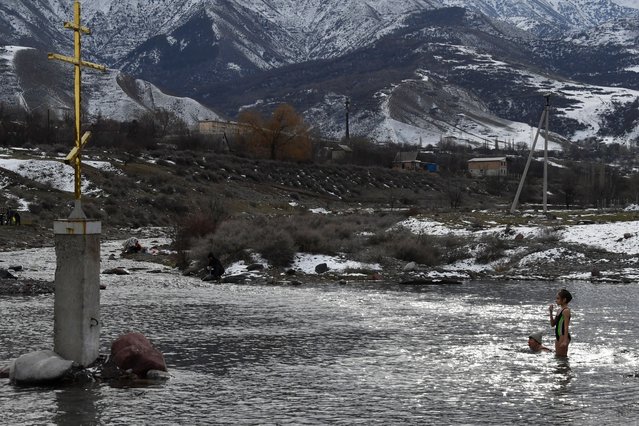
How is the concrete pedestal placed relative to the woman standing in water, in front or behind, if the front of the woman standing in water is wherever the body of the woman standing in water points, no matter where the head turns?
in front

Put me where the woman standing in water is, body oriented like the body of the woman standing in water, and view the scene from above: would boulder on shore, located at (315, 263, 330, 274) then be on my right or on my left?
on my right

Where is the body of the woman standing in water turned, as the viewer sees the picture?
to the viewer's left

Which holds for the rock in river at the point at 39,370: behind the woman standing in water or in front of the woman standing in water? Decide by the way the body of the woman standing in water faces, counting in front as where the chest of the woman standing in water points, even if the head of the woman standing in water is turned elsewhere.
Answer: in front

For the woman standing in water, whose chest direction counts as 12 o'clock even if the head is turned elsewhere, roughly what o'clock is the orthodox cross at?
The orthodox cross is roughly at 11 o'clock from the woman standing in water.

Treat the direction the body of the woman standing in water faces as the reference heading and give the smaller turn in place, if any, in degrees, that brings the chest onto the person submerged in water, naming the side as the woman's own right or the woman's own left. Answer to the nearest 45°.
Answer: approximately 45° to the woman's own right
